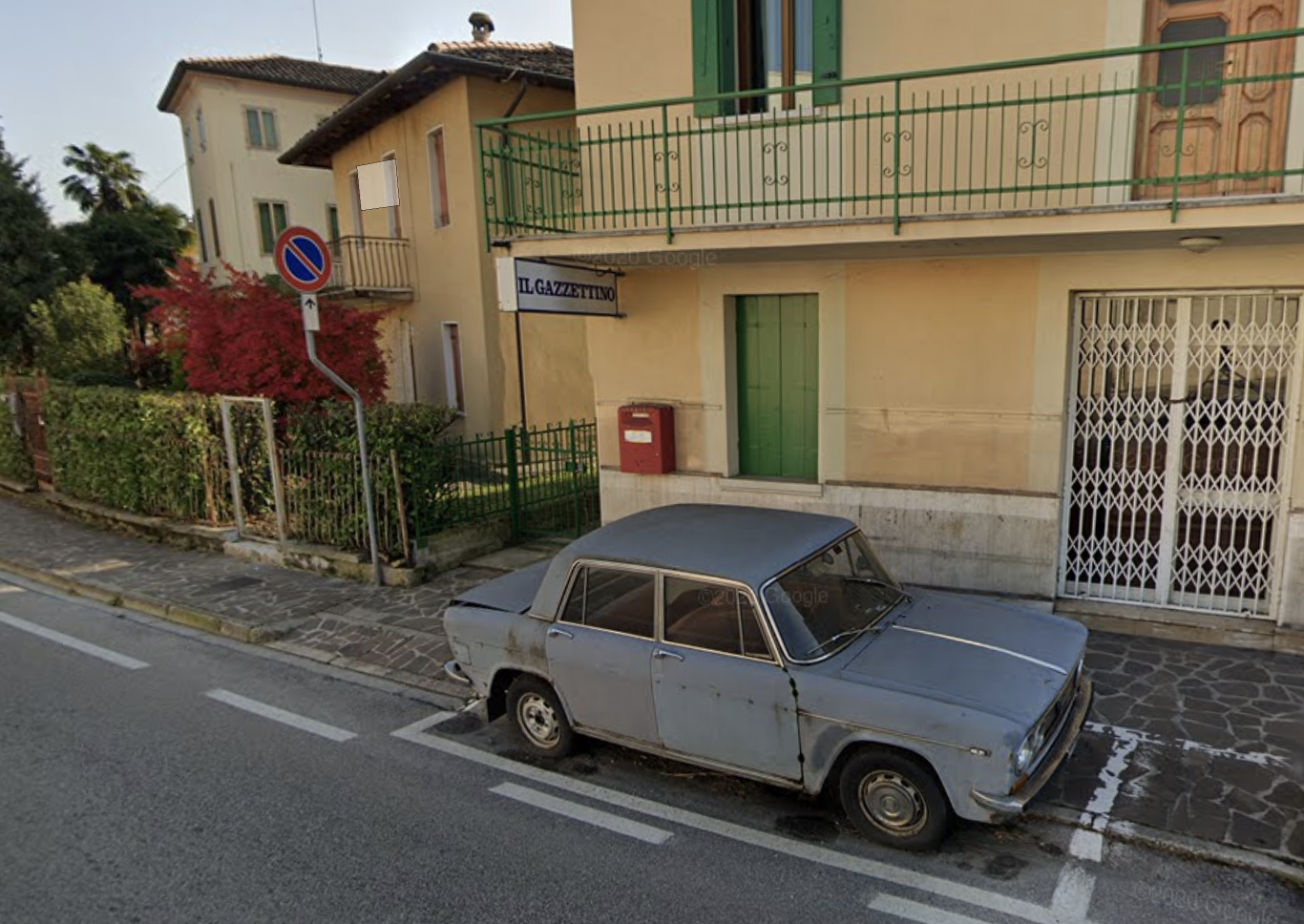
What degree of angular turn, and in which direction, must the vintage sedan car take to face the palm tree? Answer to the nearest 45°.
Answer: approximately 180°

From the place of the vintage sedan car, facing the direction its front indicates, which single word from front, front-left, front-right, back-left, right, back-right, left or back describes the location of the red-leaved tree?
back

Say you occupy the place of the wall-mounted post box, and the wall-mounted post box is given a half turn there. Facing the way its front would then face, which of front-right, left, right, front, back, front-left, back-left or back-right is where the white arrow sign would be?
back-left

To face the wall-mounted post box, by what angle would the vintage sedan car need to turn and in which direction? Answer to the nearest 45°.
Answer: approximately 135° to its left

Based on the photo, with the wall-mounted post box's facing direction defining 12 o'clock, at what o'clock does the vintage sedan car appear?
The vintage sedan car is roughly at 10 o'clock from the wall-mounted post box.

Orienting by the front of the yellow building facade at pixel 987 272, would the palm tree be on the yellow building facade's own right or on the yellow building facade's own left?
on the yellow building facade's own right

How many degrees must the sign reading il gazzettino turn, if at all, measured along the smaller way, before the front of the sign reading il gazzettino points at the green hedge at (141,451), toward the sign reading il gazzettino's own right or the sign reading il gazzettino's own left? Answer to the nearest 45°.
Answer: approximately 180°

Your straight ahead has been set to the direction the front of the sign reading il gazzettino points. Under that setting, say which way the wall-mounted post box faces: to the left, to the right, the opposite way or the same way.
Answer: to the right

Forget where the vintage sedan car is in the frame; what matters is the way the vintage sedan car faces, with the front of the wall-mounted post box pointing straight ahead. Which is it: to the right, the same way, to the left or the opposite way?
to the left

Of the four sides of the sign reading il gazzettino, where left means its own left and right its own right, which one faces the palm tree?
back

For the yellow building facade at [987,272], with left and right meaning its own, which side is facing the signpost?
right

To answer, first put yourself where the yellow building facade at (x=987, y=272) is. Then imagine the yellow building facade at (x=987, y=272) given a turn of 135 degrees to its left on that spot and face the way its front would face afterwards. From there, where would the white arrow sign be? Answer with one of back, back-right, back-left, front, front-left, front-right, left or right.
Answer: back-left

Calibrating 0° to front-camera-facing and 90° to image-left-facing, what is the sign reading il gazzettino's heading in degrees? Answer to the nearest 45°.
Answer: approximately 315°

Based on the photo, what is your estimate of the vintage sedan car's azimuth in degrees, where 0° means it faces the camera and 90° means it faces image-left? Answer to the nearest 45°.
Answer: approximately 315°

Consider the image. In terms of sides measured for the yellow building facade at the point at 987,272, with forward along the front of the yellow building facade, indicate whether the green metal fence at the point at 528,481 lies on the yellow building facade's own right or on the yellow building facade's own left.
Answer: on the yellow building facade's own right
